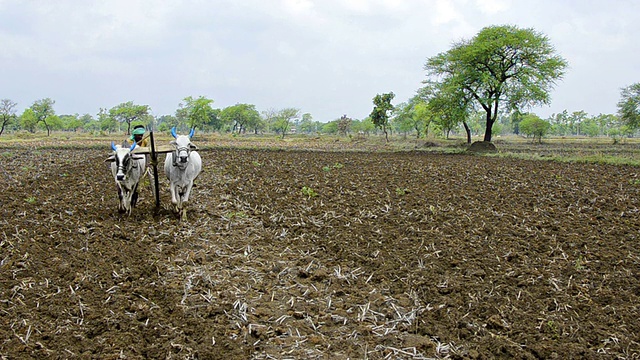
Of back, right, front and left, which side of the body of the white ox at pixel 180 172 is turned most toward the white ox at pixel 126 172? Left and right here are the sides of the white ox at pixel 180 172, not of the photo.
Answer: right

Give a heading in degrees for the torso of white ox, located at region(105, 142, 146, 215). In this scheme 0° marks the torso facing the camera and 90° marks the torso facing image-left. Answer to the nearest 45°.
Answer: approximately 0°

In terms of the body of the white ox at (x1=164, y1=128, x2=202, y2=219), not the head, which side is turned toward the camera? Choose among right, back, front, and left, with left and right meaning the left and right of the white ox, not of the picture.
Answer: front

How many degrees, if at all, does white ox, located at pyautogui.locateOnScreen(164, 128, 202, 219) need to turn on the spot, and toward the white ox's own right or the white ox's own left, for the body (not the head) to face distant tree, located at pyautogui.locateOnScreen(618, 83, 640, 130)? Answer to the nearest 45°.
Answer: approximately 135° to the white ox's own left

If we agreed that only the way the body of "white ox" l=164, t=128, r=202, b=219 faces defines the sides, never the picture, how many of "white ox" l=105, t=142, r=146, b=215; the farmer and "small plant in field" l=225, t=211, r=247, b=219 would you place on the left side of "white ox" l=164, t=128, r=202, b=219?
1

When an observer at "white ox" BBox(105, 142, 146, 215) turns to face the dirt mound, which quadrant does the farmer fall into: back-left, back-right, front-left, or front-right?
front-left

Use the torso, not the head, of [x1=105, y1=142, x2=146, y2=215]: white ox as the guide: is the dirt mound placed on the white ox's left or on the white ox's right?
on the white ox's left

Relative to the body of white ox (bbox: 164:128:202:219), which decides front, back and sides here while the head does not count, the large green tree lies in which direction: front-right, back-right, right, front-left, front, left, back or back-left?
back-left

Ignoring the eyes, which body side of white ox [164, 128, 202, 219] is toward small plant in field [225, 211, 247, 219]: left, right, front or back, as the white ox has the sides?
left

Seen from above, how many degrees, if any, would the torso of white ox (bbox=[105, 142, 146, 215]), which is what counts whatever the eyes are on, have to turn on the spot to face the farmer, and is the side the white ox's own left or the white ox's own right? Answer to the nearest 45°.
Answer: approximately 180°
